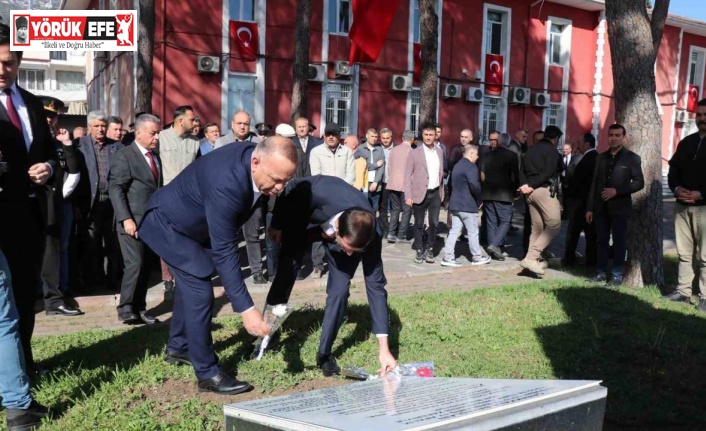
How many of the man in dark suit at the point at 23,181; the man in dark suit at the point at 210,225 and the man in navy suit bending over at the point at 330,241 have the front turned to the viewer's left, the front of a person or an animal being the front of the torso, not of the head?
0

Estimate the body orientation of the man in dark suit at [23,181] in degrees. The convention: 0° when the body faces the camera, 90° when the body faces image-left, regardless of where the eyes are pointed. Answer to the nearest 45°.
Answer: approximately 315°

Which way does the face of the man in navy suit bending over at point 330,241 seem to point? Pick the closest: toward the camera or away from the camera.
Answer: toward the camera

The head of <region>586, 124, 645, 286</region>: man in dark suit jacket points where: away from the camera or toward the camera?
toward the camera

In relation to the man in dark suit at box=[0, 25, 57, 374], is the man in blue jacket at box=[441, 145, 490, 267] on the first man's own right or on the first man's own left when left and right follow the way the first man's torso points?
on the first man's own left

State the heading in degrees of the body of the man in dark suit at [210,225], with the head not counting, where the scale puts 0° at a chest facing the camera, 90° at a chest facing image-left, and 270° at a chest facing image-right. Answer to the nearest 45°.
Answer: approximately 270°

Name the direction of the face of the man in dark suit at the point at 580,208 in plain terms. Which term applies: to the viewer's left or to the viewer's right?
to the viewer's left

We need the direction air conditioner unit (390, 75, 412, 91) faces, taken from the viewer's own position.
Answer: facing the viewer and to the left of the viewer

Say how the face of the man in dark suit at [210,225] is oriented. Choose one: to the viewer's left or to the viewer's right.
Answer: to the viewer's right
